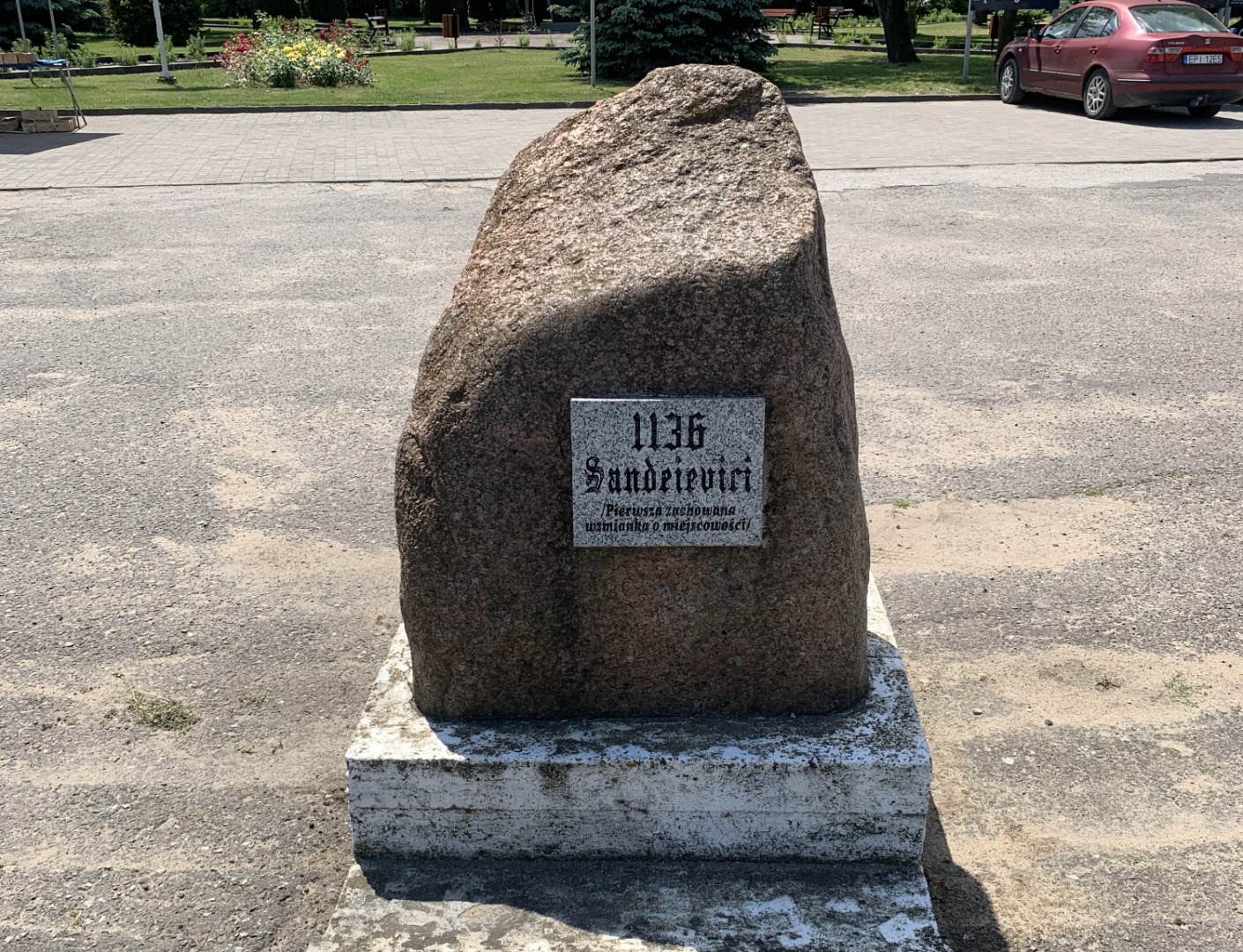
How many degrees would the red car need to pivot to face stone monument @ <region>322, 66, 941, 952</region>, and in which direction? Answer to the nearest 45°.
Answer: approximately 135° to its left

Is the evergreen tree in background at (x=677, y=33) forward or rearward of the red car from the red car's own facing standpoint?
forward

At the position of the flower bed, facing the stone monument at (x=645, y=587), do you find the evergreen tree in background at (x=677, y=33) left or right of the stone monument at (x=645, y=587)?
left

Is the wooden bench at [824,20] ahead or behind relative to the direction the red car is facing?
ahead

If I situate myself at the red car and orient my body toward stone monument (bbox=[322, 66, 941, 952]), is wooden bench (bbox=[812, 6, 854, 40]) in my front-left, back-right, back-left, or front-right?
back-right

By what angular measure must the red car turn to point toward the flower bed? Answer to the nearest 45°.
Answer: approximately 45° to its left

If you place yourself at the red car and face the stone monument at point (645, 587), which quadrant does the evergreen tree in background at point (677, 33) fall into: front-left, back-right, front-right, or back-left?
back-right

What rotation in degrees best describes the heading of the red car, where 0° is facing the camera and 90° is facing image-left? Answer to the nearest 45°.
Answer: approximately 135°
